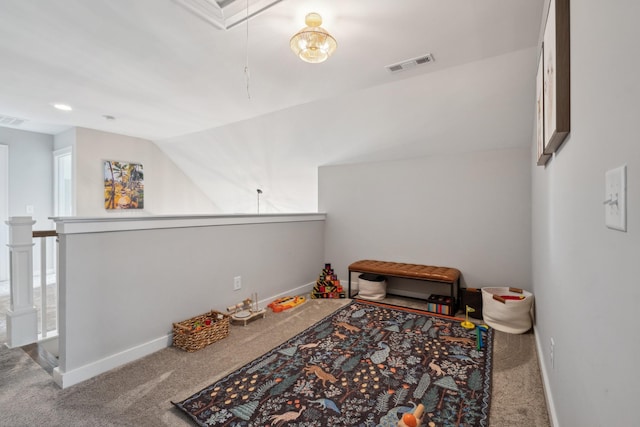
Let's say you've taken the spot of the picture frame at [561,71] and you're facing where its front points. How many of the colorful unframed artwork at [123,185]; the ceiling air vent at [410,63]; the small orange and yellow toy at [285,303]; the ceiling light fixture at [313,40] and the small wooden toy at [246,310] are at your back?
0

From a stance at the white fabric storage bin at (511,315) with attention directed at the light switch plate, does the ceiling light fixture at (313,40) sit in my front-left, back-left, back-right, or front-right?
front-right

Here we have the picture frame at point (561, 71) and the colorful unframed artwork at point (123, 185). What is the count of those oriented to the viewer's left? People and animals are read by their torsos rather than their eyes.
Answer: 1

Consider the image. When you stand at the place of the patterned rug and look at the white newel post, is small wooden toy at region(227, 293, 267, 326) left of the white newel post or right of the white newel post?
right

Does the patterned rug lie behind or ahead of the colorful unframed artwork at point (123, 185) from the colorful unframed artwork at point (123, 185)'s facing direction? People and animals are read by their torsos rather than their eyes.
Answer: ahead

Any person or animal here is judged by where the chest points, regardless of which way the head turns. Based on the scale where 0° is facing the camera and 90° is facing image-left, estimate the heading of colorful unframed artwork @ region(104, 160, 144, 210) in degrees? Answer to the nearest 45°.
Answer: approximately 315°

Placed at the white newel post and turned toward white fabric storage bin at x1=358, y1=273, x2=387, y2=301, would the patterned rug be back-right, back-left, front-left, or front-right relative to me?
front-right

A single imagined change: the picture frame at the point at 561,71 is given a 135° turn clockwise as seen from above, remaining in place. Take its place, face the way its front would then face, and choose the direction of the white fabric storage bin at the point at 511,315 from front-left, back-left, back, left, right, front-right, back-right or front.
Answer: front-left

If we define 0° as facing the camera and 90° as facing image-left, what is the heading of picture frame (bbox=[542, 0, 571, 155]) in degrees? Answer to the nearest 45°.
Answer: approximately 90°

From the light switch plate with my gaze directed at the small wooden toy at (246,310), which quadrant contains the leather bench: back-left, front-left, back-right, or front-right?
front-right

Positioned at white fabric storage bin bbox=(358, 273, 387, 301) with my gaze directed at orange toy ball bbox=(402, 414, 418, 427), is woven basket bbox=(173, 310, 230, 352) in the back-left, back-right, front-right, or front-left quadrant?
front-right

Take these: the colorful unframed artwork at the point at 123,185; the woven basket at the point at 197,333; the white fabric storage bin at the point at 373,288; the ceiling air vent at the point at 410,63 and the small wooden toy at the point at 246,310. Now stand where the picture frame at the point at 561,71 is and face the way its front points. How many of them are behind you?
0

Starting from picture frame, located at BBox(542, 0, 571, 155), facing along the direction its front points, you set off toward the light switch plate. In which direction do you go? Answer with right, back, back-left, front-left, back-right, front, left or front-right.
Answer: left

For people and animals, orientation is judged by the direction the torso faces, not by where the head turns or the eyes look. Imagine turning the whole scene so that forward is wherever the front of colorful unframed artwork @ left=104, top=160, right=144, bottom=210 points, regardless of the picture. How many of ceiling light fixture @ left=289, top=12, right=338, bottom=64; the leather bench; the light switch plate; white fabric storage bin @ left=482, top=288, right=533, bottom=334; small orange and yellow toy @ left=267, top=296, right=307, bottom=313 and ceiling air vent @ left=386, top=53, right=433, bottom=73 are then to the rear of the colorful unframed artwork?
0

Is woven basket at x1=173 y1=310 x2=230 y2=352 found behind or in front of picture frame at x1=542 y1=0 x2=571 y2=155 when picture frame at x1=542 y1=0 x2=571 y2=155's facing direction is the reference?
in front

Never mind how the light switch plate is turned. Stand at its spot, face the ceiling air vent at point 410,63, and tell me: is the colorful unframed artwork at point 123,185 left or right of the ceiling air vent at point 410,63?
left
